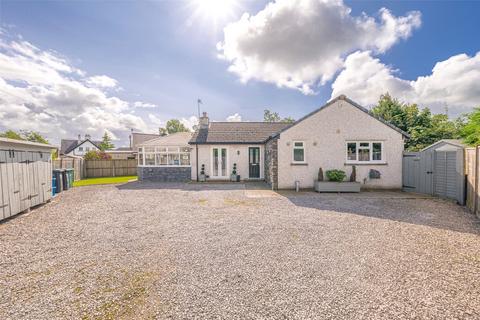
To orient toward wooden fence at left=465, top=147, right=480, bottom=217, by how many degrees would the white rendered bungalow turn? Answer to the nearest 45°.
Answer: approximately 45° to its left

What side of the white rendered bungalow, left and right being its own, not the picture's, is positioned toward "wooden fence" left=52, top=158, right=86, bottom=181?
right

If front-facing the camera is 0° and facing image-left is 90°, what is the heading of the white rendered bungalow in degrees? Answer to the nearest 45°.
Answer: approximately 0°

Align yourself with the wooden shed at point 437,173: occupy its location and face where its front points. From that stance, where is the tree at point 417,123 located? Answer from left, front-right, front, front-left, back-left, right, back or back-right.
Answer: back-right

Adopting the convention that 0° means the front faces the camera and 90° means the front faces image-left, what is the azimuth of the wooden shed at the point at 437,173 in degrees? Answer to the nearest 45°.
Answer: approximately 45°

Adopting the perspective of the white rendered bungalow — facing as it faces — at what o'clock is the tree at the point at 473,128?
The tree is roughly at 10 o'clock from the white rendered bungalow.

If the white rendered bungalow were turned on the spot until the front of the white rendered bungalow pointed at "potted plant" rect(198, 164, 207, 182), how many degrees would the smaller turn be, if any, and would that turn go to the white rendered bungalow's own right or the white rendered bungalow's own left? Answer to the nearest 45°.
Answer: approximately 90° to the white rendered bungalow's own right

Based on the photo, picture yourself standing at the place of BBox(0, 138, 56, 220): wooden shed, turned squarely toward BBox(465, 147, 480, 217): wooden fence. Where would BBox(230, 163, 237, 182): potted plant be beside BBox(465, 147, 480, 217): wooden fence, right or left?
left
